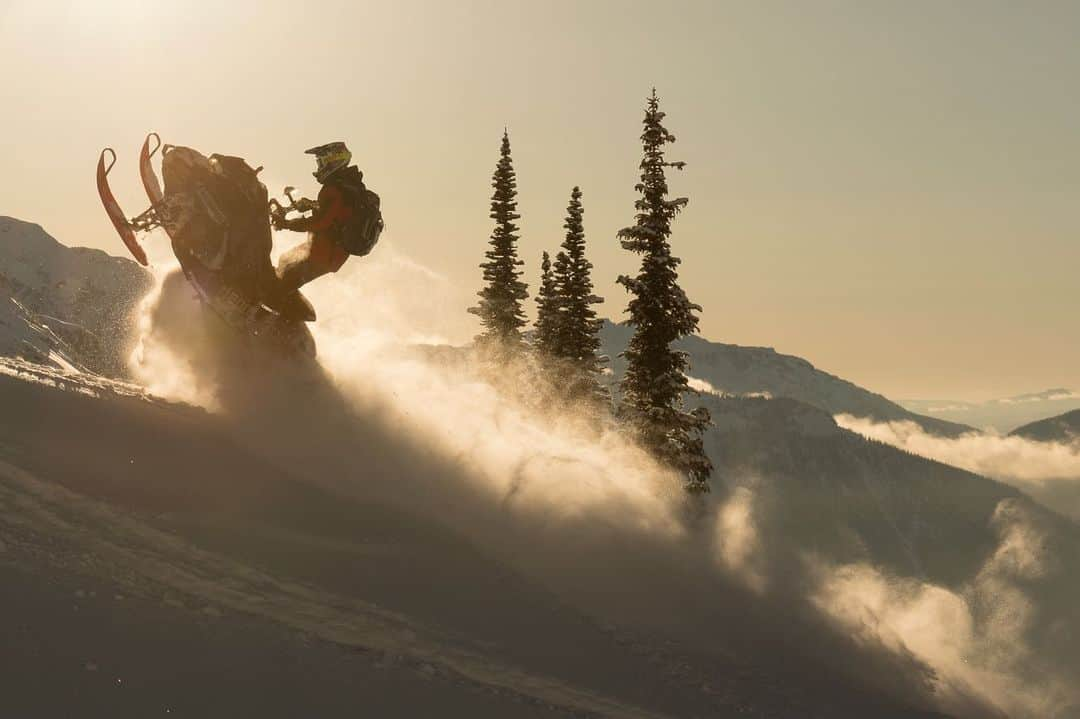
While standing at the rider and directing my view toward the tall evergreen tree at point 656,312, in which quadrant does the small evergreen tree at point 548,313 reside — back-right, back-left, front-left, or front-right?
front-left

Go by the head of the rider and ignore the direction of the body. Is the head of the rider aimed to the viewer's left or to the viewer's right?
to the viewer's left

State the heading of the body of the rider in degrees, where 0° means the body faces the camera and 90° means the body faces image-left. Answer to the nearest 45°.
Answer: approximately 90°

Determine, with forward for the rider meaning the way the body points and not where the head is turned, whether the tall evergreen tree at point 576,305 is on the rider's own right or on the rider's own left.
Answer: on the rider's own right

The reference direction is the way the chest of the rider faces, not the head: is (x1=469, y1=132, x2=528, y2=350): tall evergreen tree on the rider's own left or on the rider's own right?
on the rider's own right

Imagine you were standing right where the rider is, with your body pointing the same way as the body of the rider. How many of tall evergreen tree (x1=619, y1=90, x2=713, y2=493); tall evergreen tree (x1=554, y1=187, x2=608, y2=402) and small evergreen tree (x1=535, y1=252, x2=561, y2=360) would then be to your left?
0
